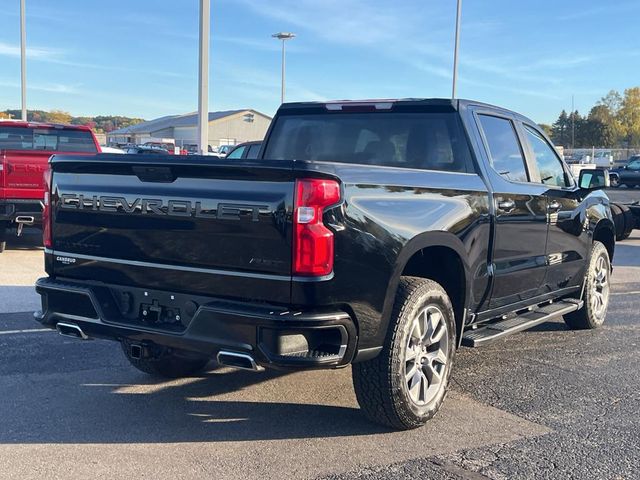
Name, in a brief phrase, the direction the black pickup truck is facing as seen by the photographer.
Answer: facing away from the viewer and to the right of the viewer

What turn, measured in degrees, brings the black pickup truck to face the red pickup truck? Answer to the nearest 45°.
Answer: approximately 90° to its left

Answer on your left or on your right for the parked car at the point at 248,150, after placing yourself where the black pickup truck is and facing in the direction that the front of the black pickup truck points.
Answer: on your left

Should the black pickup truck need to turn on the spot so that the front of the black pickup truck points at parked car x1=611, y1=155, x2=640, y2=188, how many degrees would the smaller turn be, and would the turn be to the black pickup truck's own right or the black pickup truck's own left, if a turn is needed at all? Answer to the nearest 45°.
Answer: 0° — it already faces it

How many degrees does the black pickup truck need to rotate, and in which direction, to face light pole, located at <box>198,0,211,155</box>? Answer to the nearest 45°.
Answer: approximately 45° to its left

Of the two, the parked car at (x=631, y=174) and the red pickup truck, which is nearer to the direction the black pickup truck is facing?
the parked car
